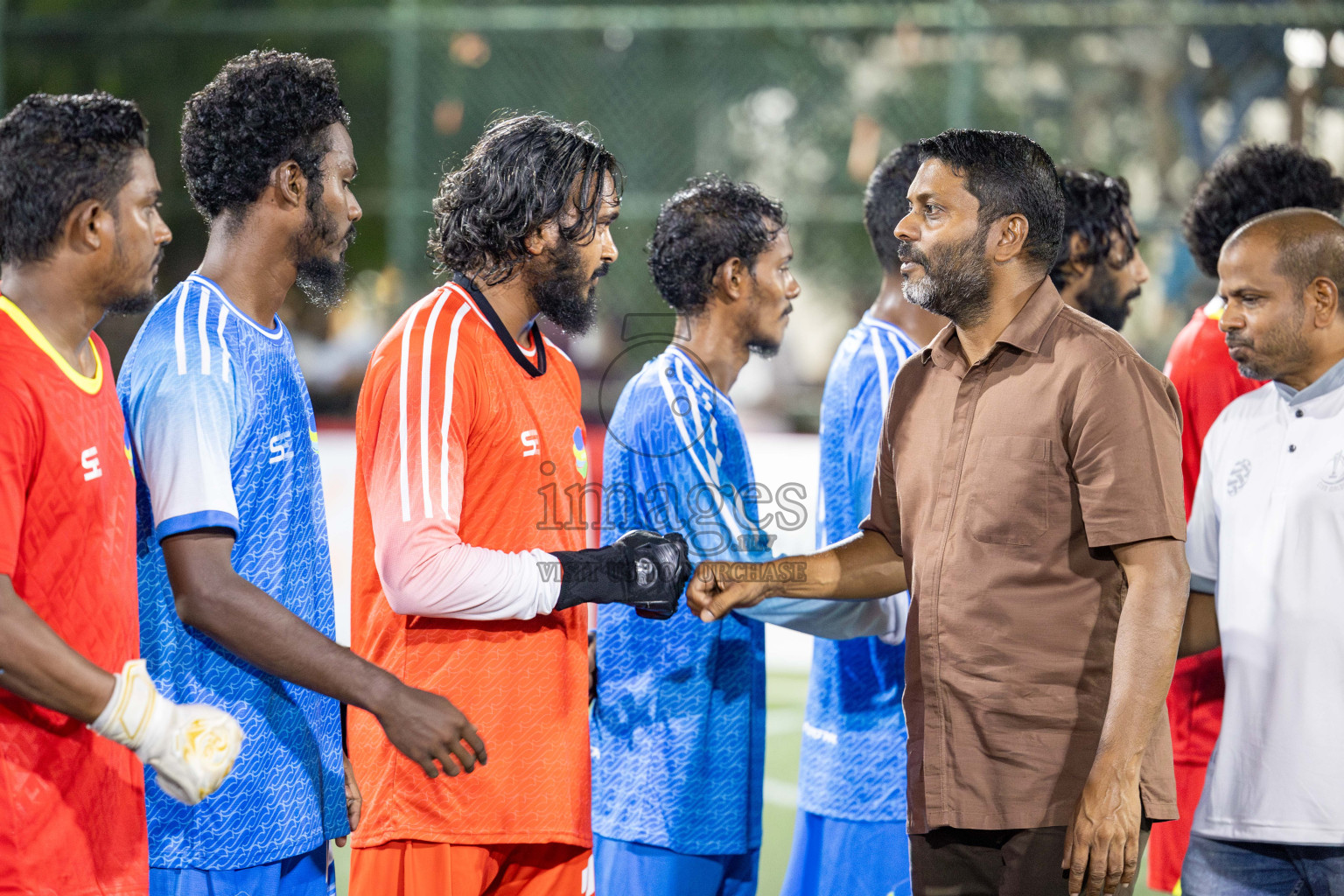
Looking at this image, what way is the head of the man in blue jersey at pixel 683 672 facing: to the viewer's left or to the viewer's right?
to the viewer's right

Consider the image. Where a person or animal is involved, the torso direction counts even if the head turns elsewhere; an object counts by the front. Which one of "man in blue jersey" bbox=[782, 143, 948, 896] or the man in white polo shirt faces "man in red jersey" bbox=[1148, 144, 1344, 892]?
the man in blue jersey

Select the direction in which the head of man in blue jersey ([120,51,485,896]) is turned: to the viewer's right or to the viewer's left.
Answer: to the viewer's right

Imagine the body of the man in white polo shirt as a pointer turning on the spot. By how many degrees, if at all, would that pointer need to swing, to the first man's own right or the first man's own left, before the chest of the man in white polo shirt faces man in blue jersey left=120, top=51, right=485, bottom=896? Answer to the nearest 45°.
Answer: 0° — they already face them

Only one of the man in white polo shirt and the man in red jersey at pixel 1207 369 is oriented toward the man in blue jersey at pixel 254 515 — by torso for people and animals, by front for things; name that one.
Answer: the man in white polo shirt

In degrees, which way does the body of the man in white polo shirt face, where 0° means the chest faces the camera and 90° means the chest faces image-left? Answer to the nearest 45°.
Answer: approximately 45°

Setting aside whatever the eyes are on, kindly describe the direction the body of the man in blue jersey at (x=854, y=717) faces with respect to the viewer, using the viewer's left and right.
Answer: facing to the right of the viewer

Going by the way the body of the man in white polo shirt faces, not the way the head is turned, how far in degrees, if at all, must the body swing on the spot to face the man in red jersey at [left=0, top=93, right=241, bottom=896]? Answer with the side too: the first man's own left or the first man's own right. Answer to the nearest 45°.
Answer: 0° — they already face them

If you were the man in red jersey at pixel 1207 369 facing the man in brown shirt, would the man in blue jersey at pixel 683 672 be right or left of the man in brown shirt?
right
